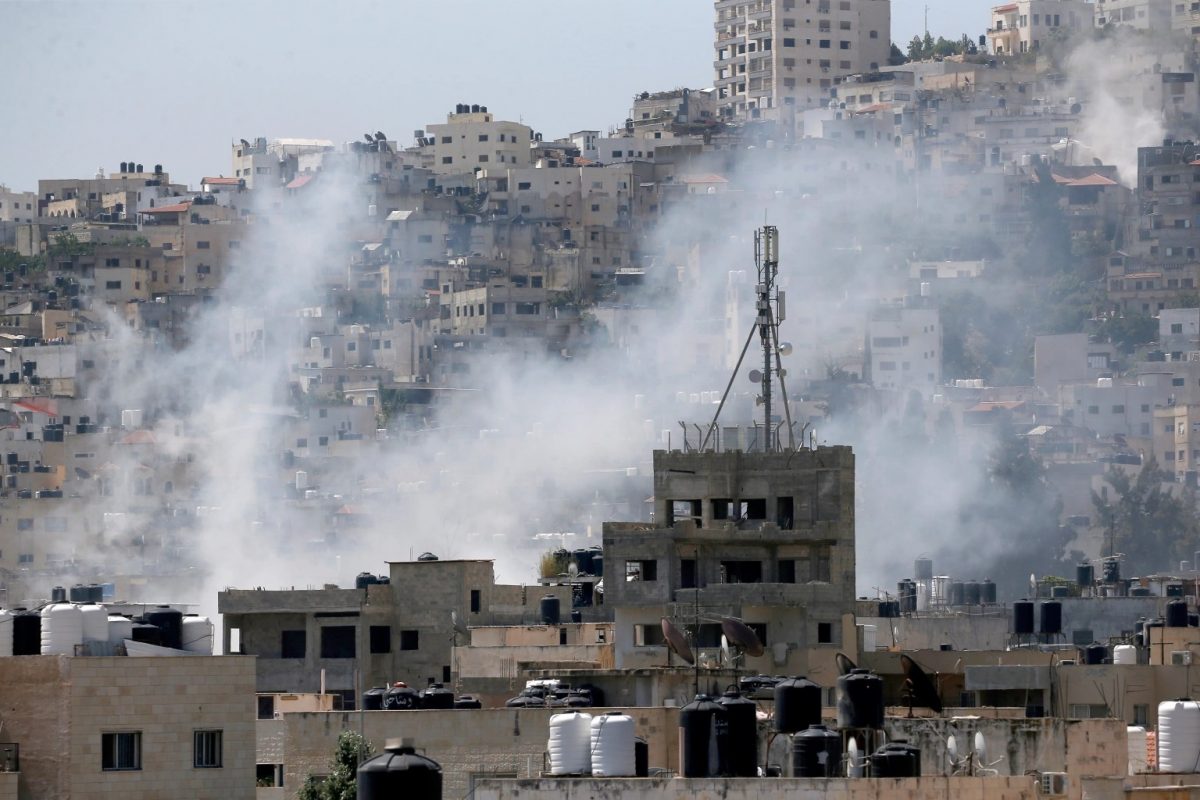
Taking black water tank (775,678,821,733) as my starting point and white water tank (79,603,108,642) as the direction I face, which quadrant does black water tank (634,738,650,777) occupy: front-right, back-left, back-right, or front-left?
front-left

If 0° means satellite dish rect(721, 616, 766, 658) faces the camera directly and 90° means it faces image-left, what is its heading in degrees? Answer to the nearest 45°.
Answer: approximately 225°

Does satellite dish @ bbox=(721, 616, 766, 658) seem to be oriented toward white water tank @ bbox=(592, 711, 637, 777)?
no

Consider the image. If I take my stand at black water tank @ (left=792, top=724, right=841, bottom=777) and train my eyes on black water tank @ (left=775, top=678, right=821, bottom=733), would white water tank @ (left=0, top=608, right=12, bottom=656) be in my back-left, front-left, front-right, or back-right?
front-left

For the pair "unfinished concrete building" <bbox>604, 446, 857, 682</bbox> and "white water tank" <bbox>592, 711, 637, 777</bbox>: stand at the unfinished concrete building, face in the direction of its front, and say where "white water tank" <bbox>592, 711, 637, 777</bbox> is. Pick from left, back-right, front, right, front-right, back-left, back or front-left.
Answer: front

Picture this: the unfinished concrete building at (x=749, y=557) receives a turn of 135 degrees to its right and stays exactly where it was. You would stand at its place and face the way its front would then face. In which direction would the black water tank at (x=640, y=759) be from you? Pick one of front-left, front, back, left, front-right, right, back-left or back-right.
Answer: back-left

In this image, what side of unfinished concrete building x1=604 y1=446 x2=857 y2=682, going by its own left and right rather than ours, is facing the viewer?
front

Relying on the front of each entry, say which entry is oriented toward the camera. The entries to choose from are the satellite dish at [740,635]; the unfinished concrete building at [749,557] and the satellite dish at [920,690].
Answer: the unfinished concrete building
